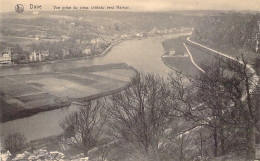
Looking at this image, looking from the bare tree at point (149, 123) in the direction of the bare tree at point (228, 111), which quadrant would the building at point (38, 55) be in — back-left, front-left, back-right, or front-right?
back-left
